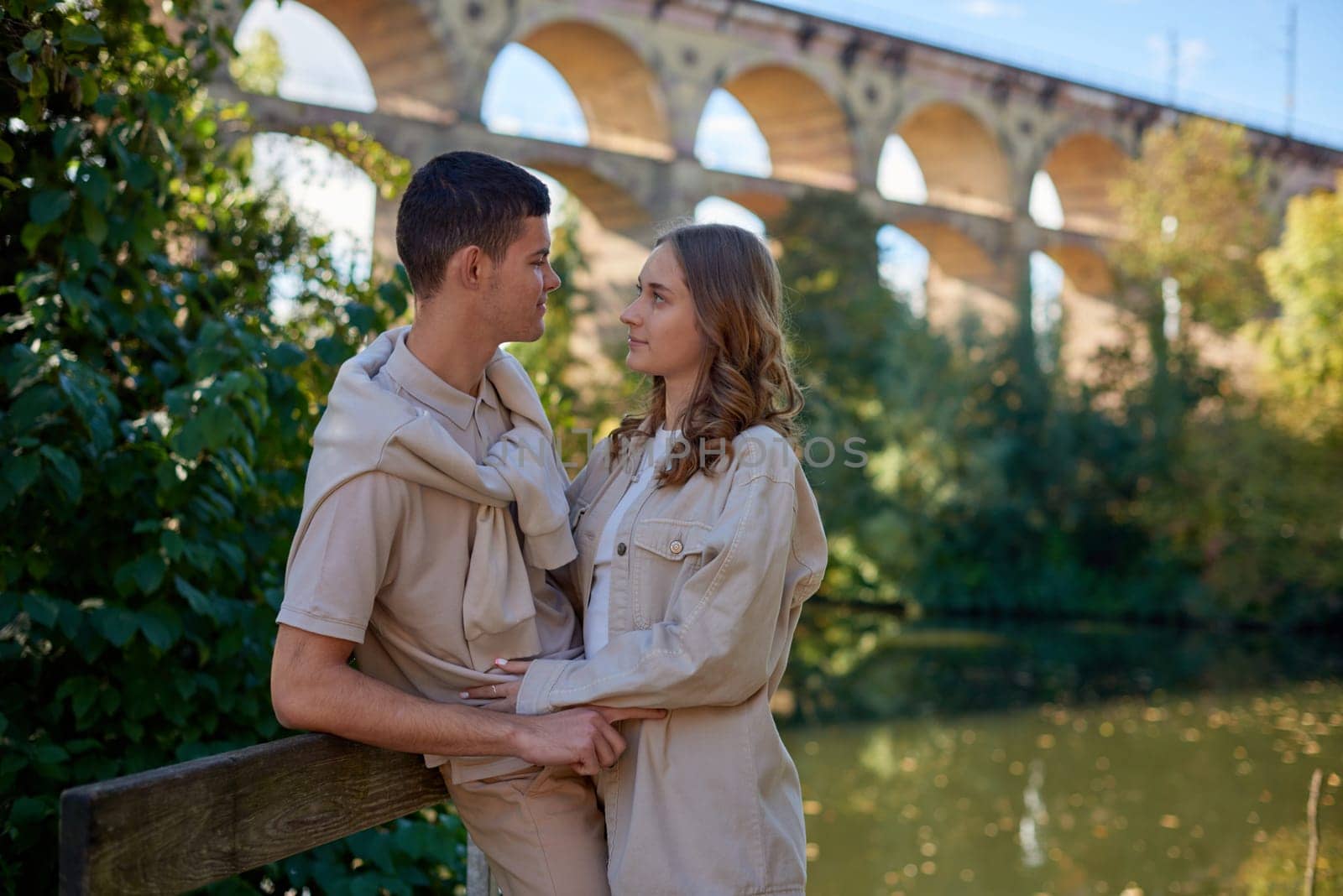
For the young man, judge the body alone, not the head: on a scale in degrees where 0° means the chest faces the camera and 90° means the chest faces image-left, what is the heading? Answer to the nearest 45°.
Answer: approximately 315°

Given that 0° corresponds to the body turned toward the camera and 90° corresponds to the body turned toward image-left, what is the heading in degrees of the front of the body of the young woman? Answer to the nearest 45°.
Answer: approximately 45°

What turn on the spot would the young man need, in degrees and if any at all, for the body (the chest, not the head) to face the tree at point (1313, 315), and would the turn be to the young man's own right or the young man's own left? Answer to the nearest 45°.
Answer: approximately 90° to the young man's own left

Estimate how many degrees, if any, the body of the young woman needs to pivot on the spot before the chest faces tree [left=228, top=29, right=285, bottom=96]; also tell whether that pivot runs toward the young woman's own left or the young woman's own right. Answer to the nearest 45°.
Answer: approximately 135° to the young woman's own right

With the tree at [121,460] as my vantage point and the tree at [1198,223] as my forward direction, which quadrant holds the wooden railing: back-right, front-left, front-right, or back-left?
back-right

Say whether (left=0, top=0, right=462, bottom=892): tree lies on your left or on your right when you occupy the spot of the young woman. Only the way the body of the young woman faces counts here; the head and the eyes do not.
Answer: on your right

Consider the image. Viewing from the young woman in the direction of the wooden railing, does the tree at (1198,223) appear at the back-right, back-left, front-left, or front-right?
back-right
